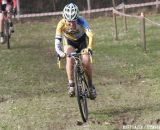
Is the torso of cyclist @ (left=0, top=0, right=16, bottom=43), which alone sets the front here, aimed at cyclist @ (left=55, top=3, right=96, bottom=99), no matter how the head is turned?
yes

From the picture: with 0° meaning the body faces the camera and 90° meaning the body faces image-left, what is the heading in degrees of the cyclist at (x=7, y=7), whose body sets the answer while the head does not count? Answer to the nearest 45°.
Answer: approximately 0°

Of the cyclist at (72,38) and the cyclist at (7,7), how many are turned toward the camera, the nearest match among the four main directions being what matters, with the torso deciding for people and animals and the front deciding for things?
2

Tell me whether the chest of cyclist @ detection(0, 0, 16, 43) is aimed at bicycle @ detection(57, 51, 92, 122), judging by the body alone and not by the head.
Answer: yes

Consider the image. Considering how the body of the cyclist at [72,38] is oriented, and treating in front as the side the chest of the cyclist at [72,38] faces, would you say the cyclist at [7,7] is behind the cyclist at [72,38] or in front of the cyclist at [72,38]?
behind
